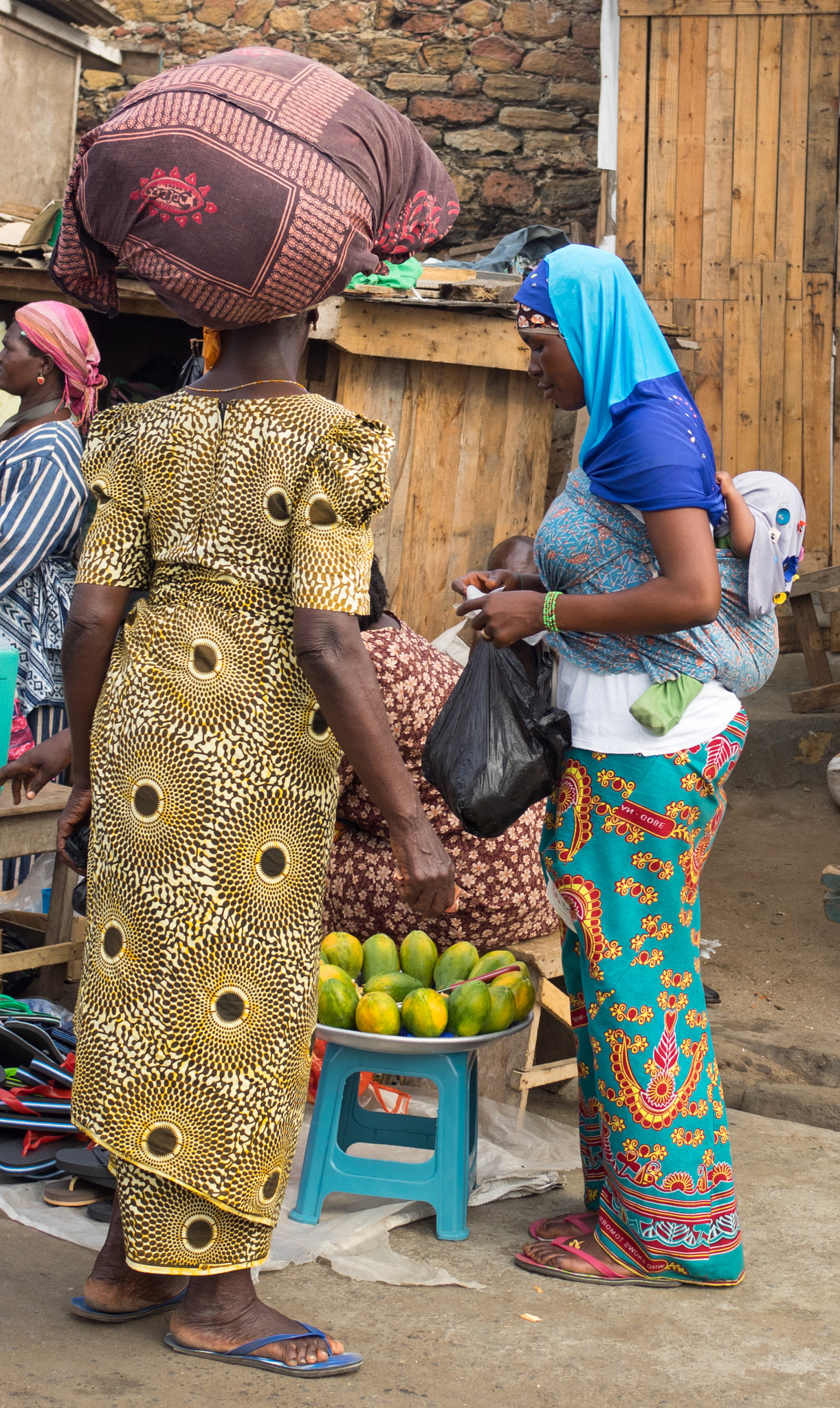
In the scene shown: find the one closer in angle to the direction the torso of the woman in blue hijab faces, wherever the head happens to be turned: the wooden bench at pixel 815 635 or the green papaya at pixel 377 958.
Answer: the green papaya

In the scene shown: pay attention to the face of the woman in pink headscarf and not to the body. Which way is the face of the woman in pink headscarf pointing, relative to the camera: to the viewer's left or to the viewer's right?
to the viewer's left

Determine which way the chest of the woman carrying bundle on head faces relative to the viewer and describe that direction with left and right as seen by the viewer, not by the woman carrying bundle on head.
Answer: facing away from the viewer and to the right of the viewer

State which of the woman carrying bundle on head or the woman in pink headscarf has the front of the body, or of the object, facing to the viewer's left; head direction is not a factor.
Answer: the woman in pink headscarf

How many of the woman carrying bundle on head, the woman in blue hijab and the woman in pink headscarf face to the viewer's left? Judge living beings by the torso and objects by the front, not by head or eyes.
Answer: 2

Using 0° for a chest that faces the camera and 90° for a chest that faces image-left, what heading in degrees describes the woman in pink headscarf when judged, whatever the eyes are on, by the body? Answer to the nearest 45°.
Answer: approximately 90°

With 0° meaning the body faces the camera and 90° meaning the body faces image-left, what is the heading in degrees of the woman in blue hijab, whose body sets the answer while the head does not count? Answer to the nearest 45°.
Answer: approximately 90°

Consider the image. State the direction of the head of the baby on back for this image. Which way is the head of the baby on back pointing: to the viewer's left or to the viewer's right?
to the viewer's left

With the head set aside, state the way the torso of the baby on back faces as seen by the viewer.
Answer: to the viewer's left

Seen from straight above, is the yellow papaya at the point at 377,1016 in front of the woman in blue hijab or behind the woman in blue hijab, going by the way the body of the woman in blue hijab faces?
in front

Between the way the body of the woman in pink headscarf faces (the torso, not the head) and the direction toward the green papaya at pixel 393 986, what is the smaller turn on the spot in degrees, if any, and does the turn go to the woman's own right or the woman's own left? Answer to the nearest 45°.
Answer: approximately 135° to the woman's own left
